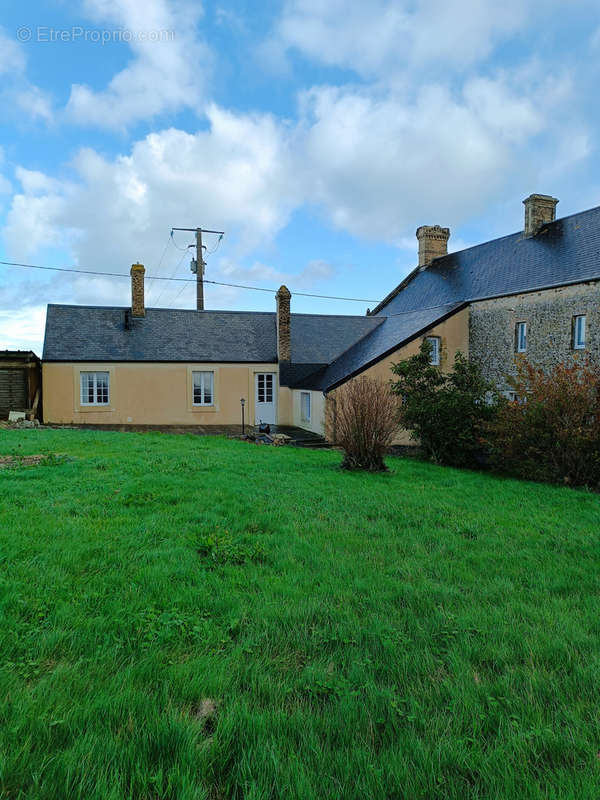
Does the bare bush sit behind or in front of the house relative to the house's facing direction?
in front

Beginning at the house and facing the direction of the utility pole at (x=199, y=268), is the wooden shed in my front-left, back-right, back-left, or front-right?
front-left

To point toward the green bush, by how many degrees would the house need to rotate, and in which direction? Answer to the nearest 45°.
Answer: approximately 45° to its left

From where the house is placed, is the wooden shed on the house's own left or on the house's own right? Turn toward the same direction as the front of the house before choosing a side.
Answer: on the house's own right

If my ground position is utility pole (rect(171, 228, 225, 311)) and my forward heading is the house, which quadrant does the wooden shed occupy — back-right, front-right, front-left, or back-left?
front-right

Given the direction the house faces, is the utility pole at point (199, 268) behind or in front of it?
behind

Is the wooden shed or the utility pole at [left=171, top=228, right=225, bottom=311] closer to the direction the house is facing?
the wooden shed

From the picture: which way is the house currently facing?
toward the camera

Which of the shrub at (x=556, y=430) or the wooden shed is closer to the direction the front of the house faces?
the shrub
